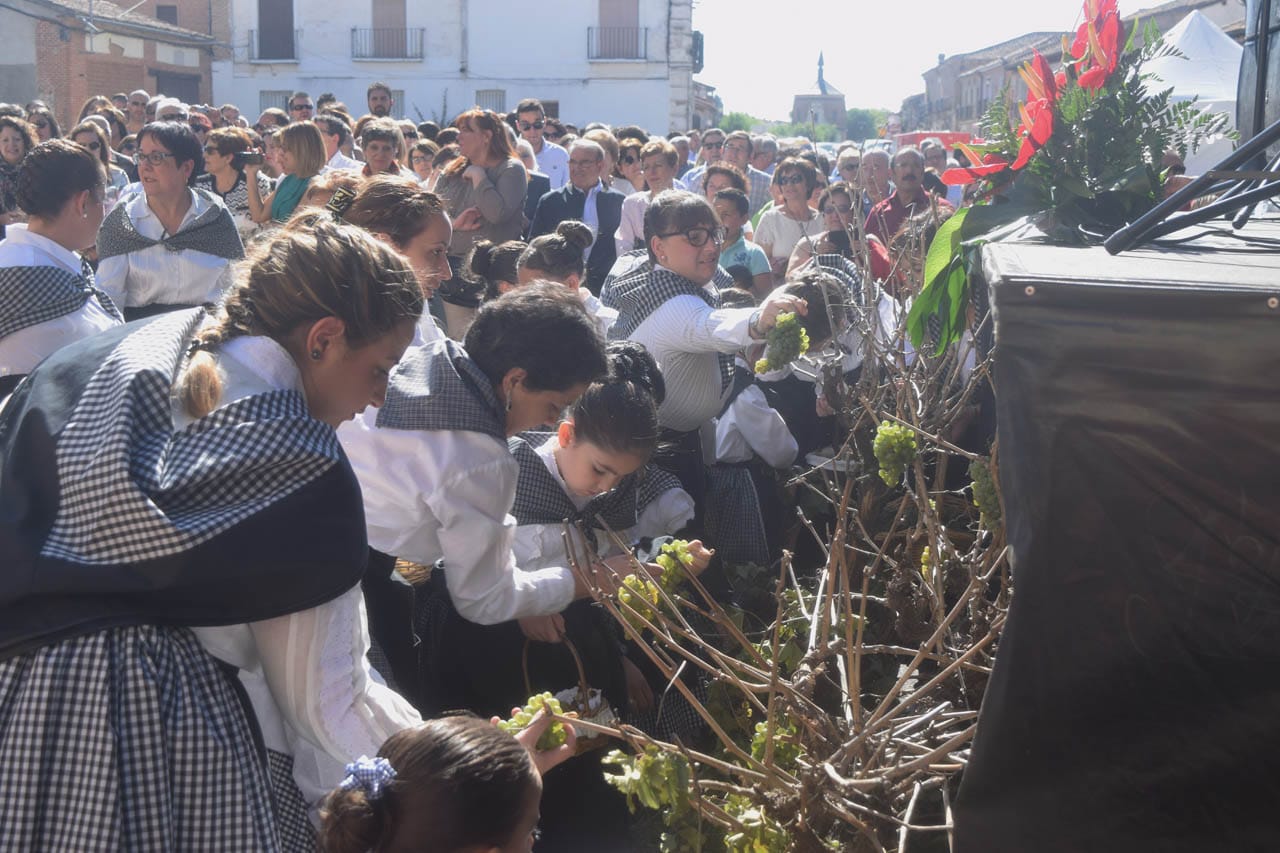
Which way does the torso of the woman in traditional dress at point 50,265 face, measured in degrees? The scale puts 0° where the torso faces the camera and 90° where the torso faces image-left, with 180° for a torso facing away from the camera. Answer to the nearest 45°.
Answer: approximately 270°

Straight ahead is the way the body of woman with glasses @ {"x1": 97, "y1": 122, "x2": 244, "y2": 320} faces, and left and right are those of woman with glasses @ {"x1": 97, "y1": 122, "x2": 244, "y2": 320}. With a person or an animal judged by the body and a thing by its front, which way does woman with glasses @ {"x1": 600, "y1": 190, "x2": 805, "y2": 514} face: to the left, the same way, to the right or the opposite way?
to the left

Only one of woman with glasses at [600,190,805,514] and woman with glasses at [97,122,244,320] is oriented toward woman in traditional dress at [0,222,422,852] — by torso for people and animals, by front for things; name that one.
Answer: woman with glasses at [97,122,244,320]

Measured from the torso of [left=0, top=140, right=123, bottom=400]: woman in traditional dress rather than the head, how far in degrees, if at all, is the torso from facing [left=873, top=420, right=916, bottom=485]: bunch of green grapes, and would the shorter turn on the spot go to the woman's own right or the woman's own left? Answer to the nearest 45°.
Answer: approximately 45° to the woman's own right

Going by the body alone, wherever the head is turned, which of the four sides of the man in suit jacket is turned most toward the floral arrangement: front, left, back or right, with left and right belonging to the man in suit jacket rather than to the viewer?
front

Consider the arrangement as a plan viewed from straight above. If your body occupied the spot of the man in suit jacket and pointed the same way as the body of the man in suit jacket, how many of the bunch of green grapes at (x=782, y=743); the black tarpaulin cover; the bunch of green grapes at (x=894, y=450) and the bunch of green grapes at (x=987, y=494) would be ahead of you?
4

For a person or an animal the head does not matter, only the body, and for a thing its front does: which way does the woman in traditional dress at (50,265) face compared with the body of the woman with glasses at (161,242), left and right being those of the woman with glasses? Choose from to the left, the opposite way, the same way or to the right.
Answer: to the left

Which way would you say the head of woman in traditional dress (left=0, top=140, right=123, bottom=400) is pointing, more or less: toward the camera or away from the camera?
away from the camera

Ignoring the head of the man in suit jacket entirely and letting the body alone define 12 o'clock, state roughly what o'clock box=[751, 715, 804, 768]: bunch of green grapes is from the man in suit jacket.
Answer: The bunch of green grapes is roughly at 12 o'clock from the man in suit jacket.

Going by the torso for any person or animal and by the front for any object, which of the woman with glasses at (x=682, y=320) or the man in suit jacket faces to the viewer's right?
the woman with glasses

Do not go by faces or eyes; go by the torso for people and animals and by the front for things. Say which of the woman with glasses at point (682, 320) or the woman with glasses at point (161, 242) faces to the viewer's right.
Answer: the woman with glasses at point (682, 320)

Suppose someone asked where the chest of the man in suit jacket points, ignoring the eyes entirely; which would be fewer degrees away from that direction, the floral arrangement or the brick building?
the floral arrangement

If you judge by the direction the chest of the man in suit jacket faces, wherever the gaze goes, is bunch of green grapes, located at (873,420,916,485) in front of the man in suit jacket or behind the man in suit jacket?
in front
